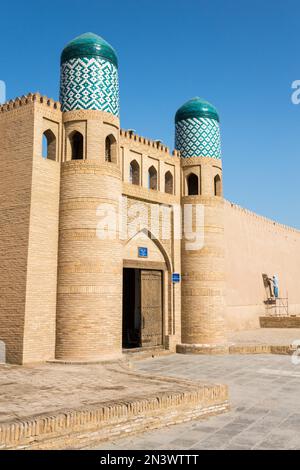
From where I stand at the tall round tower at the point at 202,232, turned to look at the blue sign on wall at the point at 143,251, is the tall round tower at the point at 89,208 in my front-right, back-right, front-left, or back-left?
front-left

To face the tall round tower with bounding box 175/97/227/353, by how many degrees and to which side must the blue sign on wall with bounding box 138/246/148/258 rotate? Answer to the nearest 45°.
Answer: approximately 90° to its left

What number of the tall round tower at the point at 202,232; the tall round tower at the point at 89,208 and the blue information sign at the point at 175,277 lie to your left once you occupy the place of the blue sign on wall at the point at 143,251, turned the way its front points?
2

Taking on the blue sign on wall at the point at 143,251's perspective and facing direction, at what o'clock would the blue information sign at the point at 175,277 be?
The blue information sign is roughly at 9 o'clock from the blue sign on wall.

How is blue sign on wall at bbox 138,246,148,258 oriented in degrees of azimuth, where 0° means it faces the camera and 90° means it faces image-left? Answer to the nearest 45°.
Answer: approximately 315°

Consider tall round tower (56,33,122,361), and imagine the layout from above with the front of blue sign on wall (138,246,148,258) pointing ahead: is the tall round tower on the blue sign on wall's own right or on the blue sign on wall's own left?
on the blue sign on wall's own right
